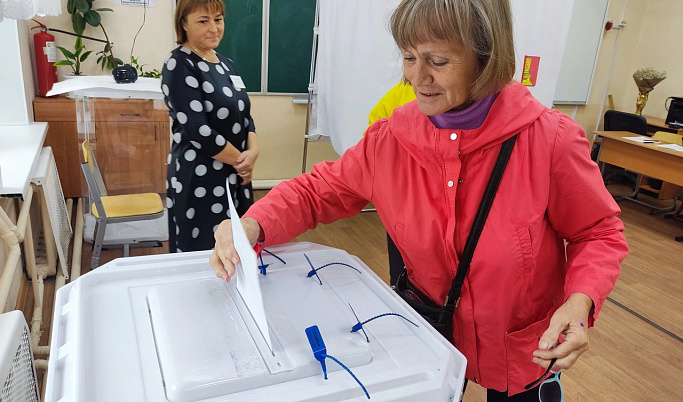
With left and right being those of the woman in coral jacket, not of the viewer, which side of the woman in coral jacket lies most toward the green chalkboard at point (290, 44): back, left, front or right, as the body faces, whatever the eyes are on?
right

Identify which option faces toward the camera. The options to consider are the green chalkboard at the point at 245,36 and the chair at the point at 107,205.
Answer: the green chalkboard

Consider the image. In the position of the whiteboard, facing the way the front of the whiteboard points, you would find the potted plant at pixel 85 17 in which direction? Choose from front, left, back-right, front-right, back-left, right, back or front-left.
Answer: front-right

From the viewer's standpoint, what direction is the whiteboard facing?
toward the camera

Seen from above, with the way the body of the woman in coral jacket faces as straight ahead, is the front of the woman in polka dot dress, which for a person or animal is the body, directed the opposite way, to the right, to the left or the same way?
to the left

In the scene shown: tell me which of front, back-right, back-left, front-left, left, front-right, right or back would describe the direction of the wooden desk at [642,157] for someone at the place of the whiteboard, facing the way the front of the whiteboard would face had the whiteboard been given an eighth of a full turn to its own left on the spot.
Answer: front

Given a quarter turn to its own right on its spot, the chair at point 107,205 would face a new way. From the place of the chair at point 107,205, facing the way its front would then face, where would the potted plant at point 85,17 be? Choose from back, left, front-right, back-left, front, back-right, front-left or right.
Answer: back

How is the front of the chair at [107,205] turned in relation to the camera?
facing to the right of the viewer

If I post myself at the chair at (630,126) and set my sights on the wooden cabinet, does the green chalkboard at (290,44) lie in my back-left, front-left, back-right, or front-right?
front-right

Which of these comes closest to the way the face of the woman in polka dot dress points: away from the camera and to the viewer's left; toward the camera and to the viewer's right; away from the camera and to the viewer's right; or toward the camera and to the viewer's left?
toward the camera and to the viewer's right

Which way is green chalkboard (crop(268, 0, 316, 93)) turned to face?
toward the camera

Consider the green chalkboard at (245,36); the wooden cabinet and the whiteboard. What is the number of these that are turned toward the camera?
3

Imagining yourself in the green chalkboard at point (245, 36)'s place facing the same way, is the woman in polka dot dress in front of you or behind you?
in front

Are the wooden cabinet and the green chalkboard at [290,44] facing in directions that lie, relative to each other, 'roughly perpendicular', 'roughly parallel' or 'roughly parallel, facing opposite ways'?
roughly parallel

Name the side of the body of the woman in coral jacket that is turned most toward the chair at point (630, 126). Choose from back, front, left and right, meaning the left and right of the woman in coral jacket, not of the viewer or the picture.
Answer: back

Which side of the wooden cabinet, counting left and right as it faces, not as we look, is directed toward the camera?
front

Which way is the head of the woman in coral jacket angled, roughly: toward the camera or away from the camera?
toward the camera

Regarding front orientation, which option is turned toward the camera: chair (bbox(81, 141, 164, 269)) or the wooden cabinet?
the wooden cabinet

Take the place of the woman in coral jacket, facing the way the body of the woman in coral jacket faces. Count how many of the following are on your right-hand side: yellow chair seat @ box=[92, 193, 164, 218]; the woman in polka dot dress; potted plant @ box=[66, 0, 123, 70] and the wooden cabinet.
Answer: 4

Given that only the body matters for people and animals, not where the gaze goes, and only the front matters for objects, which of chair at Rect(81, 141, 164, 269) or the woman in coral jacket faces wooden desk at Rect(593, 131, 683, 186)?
the chair

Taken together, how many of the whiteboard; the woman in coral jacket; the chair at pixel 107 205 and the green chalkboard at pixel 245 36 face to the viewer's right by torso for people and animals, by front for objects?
1
